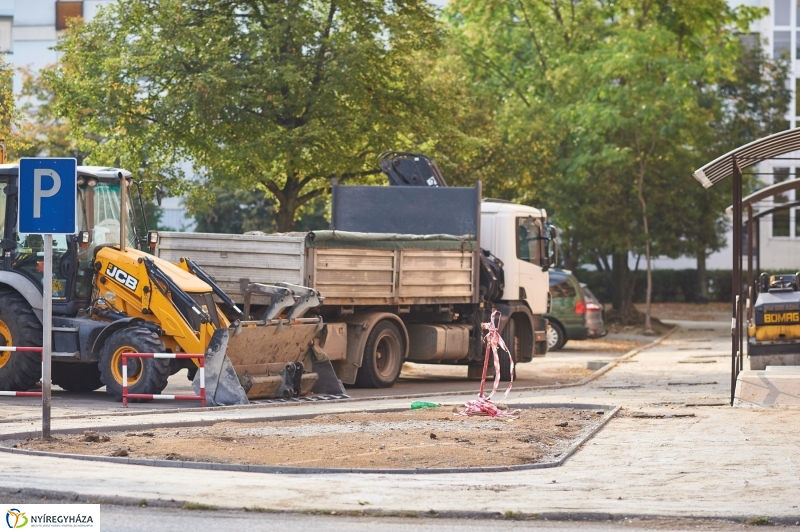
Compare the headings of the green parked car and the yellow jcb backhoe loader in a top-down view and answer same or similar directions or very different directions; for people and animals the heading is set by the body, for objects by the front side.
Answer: very different directions

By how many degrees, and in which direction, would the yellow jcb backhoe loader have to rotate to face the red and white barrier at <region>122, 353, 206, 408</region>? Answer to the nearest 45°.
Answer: approximately 45° to its right

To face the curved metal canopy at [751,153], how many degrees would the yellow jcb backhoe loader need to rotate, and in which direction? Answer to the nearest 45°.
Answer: approximately 45° to its left

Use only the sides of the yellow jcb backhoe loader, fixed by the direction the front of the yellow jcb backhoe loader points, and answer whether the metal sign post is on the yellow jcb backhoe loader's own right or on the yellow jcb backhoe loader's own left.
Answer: on the yellow jcb backhoe loader's own right

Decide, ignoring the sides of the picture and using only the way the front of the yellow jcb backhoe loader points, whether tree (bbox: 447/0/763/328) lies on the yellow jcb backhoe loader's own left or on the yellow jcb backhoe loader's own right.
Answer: on the yellow jcb backhoe loader's own left

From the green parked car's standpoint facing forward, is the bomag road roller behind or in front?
behind

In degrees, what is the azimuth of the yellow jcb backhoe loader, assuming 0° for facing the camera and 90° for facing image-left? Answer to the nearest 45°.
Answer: approximately 315°

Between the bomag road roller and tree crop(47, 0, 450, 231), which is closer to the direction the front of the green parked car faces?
the tree

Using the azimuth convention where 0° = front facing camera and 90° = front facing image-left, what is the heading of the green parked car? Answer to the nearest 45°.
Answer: approximately 135°
